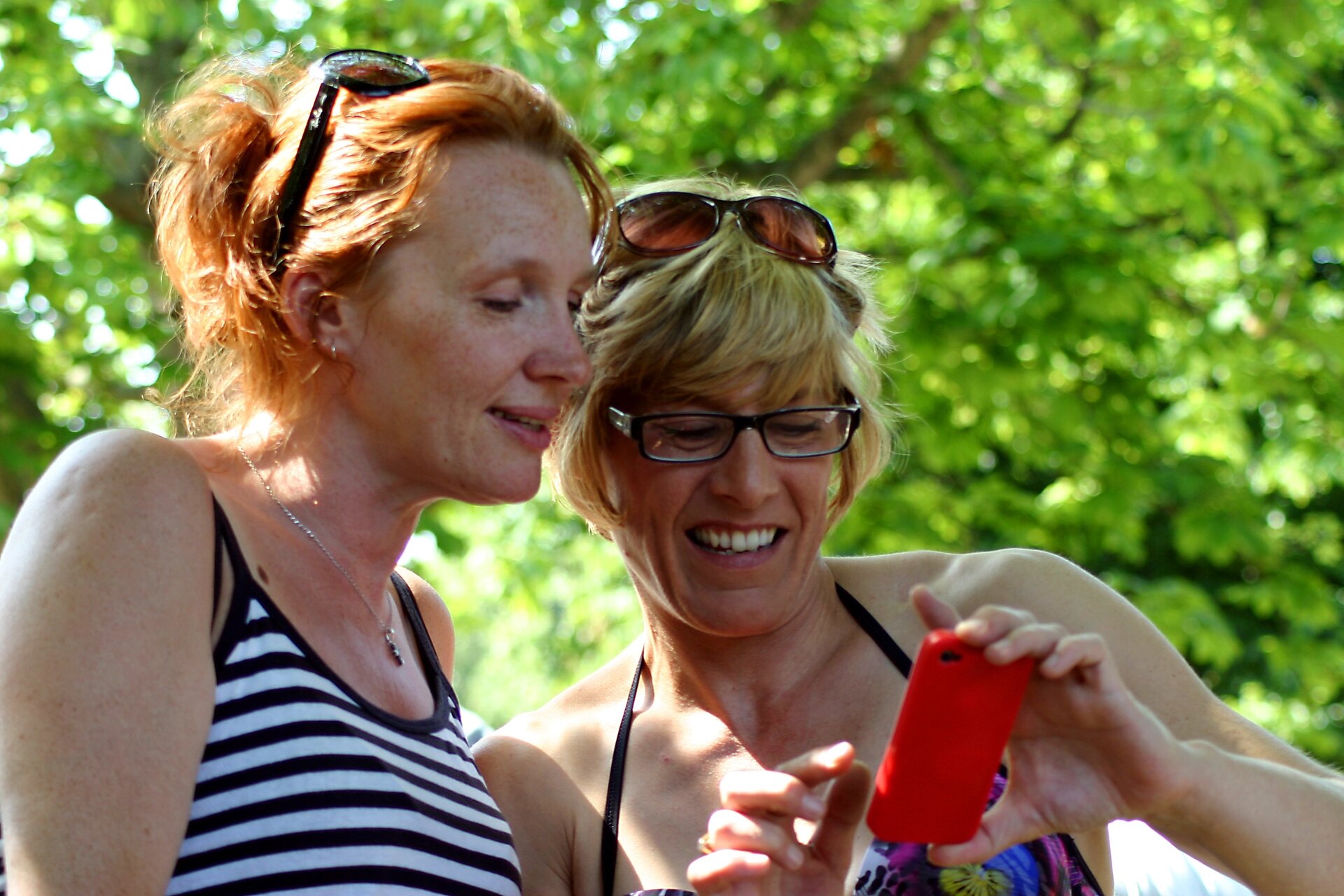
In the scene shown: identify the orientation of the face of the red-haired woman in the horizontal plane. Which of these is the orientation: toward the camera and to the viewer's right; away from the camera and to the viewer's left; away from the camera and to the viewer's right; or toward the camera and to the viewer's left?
toward the camera and to the viewer's right

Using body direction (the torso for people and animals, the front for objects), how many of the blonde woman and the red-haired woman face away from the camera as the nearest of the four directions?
0

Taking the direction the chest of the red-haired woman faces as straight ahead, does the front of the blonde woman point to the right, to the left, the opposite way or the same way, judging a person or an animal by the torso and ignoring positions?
to the right
